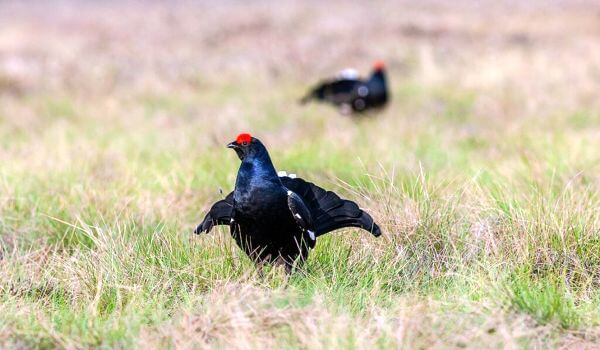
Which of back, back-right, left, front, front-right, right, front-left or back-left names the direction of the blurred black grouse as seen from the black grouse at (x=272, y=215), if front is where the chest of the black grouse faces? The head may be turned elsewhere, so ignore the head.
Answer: back-right

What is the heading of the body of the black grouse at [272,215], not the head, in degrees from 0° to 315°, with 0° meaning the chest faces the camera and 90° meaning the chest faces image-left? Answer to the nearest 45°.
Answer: approximately 45°

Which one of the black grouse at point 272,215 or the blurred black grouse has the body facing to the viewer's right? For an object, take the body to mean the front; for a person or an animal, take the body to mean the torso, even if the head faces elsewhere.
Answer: the blurred black grouse

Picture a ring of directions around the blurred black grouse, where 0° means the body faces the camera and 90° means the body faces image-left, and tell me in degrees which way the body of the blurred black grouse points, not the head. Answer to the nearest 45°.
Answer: approximately 270°

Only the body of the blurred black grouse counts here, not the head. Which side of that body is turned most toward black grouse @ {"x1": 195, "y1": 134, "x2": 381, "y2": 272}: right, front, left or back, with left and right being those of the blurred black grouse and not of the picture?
right

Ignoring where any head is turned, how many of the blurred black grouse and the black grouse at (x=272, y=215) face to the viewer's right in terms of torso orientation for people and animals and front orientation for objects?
1
